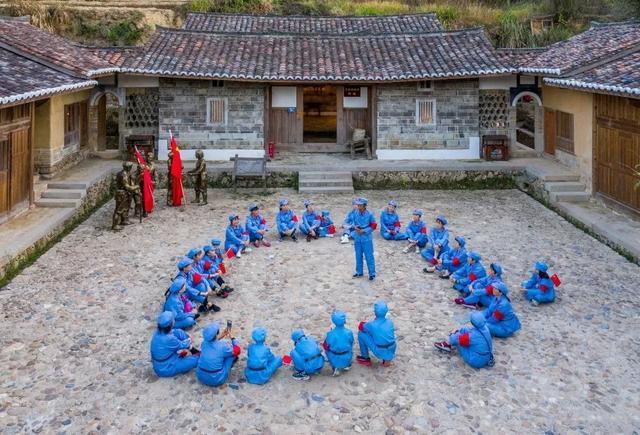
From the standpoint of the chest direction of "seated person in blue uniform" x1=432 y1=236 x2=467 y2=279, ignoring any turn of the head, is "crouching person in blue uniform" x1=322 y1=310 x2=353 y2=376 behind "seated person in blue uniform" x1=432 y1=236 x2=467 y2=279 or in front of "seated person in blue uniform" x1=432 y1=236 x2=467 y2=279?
in front

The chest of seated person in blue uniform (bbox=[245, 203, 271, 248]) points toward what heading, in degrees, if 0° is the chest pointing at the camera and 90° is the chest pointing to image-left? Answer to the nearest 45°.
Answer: approximately 315°

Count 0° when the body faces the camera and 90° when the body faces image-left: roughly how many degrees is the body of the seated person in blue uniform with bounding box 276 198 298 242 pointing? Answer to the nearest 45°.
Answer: approximately 0°

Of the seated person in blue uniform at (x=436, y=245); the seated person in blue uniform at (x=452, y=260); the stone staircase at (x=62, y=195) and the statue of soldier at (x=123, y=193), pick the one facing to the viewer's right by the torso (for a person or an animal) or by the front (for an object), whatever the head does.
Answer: the statue of soldier

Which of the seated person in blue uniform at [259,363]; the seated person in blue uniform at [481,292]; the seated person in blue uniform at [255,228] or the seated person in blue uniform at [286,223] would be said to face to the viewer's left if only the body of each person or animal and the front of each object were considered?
the seated person in blue uniform at [481,292]

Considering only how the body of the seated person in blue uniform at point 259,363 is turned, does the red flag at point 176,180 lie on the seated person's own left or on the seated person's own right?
on the seated person's own left

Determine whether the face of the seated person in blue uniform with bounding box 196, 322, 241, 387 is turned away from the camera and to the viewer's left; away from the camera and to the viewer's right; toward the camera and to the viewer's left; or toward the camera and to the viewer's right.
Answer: away from the camera and to the viewer's right

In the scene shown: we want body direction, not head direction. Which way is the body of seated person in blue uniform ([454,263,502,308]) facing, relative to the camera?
to the viewer's left

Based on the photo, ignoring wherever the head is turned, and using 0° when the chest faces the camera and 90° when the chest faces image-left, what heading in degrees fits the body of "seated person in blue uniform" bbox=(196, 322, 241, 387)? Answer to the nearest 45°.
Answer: approximately 225°
